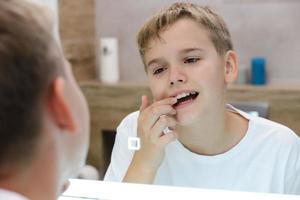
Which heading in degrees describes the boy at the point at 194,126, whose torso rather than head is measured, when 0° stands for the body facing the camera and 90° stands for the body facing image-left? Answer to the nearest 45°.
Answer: approximately 45°

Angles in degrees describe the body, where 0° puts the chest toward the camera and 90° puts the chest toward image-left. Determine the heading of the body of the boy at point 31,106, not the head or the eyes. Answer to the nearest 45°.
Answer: approximately 225°

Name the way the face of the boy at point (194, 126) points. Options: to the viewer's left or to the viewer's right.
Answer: to the viewer's left

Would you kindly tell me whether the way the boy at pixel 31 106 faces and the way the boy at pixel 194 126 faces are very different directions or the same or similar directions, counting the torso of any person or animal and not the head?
very different directions

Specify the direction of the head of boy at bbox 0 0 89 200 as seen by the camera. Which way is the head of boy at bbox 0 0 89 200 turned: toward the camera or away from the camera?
away from the camera
